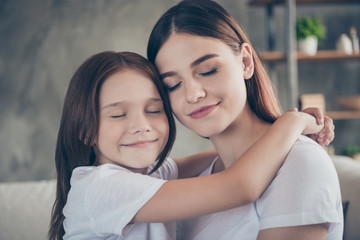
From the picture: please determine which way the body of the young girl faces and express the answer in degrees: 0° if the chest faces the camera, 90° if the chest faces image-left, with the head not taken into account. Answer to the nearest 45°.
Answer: approximately 315°

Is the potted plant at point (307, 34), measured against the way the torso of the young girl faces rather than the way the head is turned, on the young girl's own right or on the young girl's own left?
on the young girl's own left

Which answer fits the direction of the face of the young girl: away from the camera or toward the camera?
toward the camera

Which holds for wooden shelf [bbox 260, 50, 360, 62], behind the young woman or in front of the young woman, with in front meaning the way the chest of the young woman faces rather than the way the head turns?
behind

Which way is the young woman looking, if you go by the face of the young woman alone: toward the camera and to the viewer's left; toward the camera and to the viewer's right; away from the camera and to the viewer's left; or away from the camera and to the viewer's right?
toward the camera and to the viewer's left

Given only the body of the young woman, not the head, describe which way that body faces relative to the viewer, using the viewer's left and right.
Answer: facing the viewer and to the left of the viewer
